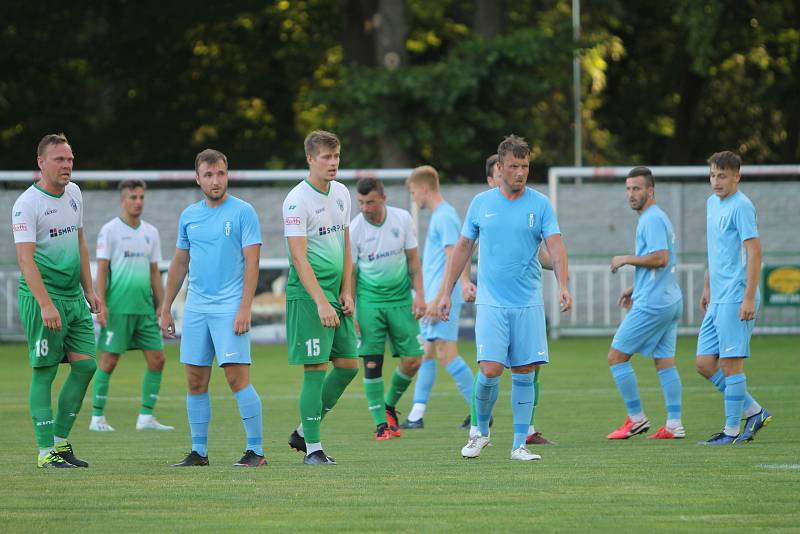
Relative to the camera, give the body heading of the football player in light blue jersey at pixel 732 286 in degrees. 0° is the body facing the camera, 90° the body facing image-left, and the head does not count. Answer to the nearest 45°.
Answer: approximately 45°

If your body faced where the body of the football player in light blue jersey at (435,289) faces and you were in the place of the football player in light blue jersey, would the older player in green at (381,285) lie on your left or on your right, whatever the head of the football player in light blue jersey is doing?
on your left

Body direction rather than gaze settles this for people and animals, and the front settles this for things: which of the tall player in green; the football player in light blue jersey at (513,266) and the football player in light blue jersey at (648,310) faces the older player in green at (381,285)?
the football player in light blue jersey at (648,310)

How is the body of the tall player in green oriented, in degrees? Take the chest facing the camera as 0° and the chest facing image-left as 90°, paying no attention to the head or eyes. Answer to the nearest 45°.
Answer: approximately 315°

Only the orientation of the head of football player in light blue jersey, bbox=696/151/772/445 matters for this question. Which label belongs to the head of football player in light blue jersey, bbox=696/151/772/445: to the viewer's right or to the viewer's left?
to the viewer's left

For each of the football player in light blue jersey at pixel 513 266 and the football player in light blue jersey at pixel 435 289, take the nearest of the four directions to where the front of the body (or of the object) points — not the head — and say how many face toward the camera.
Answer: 1

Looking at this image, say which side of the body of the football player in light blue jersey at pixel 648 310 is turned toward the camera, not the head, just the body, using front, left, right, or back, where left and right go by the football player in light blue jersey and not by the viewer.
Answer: left

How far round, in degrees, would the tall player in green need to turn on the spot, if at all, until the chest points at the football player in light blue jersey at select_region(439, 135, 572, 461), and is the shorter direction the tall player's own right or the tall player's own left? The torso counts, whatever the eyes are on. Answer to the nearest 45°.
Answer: approximately 45° to the tall player's own left

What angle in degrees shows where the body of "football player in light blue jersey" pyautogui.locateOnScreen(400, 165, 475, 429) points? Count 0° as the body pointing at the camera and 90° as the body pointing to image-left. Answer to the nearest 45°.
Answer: approximately 90°

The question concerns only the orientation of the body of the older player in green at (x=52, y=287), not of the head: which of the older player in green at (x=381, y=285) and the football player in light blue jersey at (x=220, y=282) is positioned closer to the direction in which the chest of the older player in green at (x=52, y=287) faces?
the football player in light blue jersey

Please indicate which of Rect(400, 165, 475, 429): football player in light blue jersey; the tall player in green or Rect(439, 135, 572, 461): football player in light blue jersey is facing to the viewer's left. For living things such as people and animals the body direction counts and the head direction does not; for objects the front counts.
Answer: Rect(400, 165, 475, 429): football player in light blue jersey
